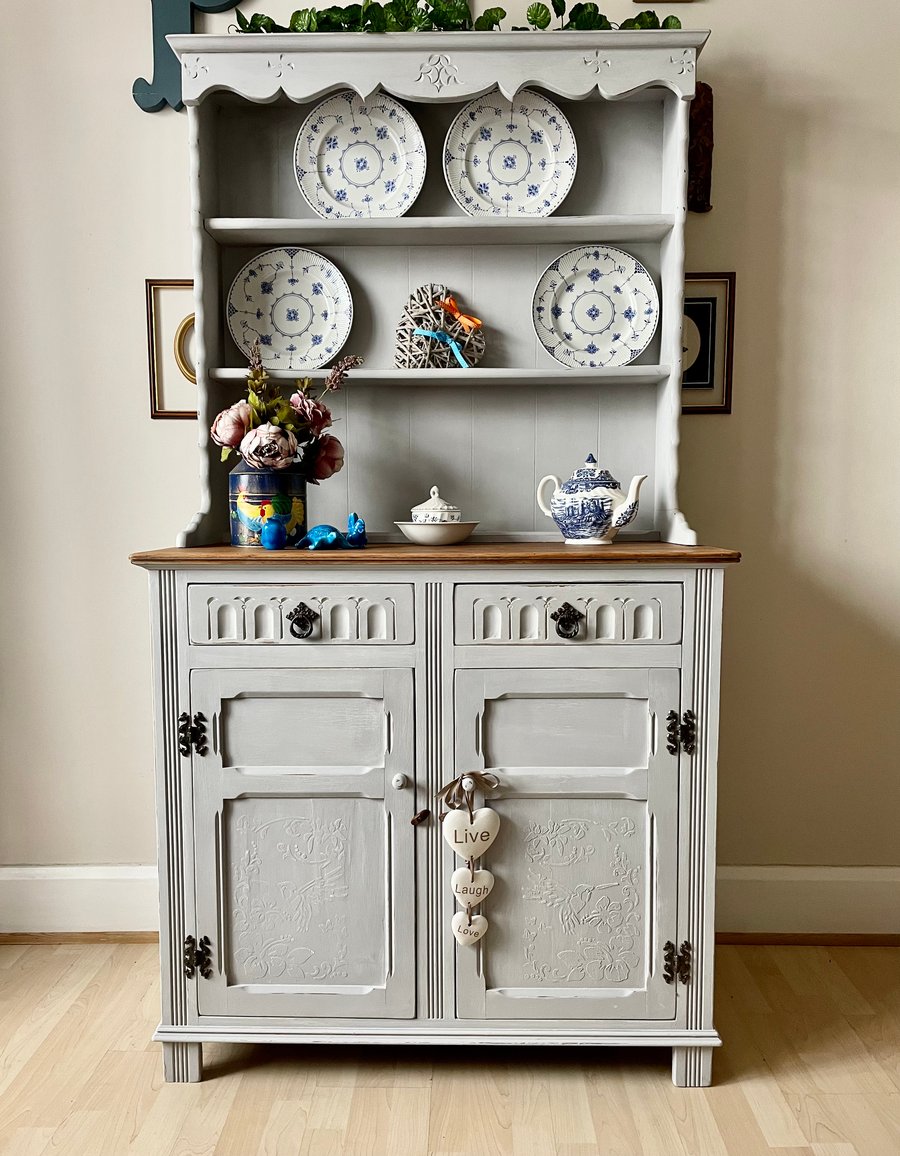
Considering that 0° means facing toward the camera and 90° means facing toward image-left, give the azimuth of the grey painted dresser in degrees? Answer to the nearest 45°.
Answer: approximately 0°

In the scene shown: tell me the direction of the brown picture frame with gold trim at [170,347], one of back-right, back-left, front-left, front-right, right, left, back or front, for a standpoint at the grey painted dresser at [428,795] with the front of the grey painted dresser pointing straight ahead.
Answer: back-right

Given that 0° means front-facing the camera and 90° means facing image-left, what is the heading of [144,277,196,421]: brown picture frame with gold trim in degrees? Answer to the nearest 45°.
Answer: approximately 0°

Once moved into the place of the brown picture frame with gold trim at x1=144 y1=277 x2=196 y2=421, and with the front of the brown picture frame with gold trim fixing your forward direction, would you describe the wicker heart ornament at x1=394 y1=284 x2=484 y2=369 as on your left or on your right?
on your left
